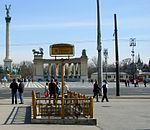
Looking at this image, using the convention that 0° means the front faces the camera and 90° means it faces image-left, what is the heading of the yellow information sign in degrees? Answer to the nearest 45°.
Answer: approximately 0°
